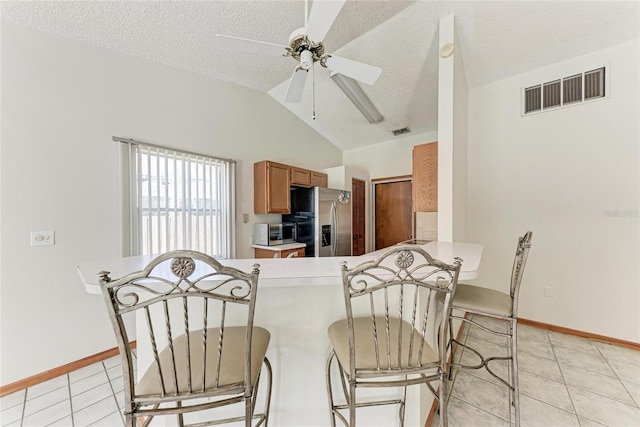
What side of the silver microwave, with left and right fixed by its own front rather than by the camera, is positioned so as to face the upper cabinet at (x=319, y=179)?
left

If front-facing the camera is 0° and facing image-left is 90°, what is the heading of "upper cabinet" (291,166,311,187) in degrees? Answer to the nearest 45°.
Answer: approximately 315°

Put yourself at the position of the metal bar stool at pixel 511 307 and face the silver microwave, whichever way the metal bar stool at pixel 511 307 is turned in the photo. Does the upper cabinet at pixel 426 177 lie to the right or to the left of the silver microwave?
right

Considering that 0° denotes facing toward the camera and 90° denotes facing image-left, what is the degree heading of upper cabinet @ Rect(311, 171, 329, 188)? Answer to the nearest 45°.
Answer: approximately 315°

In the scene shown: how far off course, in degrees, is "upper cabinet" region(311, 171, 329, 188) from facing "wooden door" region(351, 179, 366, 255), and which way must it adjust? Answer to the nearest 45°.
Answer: approximately 90° to its left

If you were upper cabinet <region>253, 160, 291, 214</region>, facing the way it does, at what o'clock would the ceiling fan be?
The ceiling fan is roughly at 1 o'clock from the upper cabinet.

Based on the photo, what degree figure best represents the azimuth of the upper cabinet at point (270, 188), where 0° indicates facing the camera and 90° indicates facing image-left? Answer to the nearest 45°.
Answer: approximately 315°

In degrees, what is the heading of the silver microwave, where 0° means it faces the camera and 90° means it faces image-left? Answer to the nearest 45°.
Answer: approximately 315°
